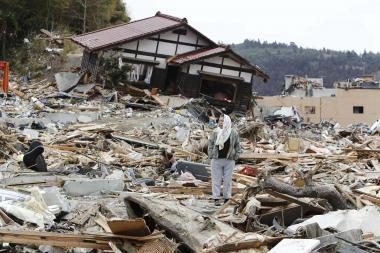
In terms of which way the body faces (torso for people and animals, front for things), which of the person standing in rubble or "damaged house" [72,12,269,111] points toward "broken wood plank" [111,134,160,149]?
the damaged house

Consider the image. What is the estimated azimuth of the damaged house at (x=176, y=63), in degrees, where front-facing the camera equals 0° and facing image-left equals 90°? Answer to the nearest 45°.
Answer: approximately 0°

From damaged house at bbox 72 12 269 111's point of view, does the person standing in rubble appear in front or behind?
in front

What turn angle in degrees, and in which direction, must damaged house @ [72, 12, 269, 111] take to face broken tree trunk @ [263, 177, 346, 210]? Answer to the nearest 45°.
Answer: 0° — it already faces it

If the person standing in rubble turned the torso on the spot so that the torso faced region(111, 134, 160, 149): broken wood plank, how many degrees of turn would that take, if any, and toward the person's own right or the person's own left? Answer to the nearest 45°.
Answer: approximately 180°

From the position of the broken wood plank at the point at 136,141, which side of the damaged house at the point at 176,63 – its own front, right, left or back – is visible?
front

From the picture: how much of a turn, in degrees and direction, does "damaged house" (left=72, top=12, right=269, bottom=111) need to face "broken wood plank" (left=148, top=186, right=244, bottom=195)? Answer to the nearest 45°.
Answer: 0° — it already faces it

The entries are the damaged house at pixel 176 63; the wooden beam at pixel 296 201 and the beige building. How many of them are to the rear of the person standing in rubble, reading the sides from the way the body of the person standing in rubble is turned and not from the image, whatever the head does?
2

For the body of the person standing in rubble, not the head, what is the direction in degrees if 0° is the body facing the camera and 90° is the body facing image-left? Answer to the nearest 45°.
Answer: approximately 0°

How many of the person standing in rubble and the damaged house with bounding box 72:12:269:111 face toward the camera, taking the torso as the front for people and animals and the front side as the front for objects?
2
